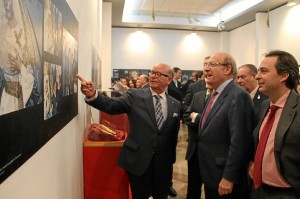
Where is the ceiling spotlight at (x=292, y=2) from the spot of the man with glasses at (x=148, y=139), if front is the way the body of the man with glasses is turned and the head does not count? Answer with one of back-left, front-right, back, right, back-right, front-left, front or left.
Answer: back-left

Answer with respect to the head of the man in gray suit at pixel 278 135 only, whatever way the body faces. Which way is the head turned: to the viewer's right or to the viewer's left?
to the viewer's left

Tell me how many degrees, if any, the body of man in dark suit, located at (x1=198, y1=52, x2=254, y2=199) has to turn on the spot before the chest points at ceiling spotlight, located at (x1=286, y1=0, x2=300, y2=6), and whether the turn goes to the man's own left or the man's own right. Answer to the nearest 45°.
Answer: approximately 90° to the man's own right

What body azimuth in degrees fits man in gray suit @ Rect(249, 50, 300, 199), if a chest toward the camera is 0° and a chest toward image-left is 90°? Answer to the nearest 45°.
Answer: approximately 45°

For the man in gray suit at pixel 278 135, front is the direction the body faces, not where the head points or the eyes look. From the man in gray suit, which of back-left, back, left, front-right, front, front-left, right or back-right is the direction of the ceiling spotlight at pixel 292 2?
back-right

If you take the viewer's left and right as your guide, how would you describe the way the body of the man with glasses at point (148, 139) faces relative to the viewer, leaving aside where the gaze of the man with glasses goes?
facing the viewer

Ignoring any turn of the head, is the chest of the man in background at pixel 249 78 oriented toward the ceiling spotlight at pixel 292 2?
no

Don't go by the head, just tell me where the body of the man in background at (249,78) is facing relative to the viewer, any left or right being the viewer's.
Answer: facing the viewer and to the left of the viewer

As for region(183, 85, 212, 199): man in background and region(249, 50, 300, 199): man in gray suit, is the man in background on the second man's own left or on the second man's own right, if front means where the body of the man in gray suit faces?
on the second man's own right

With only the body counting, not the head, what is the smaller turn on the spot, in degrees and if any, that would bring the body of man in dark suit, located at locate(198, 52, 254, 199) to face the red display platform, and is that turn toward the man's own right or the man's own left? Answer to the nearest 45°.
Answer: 0° — they already face it

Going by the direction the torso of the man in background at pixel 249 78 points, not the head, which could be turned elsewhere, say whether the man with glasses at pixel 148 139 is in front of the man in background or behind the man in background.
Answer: in front

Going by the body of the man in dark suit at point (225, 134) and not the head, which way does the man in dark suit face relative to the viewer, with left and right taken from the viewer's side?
facing to the left of the viewer

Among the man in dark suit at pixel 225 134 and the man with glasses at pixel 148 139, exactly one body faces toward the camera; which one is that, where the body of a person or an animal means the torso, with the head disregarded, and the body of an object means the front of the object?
the man with glasses

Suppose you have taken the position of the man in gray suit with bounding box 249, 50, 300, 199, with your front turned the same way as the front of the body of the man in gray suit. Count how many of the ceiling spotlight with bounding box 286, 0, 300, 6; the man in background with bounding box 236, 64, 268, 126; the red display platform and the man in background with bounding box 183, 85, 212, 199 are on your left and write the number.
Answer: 0
